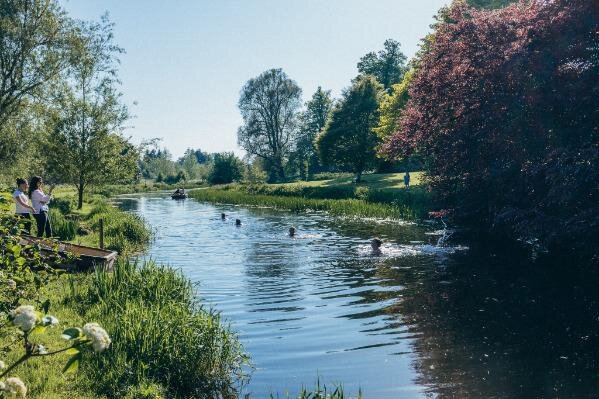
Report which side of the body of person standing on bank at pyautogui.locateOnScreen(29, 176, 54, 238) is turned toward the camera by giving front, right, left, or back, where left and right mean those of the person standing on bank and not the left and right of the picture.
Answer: right

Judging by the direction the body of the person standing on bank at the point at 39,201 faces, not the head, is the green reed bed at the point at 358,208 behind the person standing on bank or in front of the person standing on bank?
in front

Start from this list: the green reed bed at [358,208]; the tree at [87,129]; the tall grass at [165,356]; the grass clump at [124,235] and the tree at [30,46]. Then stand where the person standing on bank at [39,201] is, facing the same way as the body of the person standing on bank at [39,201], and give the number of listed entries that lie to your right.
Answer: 1

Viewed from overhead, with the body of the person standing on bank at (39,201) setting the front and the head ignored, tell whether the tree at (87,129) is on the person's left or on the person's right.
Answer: on the person's left

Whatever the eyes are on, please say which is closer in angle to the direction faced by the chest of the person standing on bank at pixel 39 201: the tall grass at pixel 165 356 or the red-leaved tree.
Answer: the red-leaved tree

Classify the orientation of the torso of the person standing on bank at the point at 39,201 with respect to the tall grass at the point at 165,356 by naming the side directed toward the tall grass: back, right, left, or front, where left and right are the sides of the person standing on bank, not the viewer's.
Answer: right

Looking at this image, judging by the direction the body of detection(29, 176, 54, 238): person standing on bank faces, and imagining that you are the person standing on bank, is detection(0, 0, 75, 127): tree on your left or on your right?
on your left

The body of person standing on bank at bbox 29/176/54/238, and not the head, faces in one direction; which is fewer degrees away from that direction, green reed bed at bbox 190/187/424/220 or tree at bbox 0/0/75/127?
the green reed bed

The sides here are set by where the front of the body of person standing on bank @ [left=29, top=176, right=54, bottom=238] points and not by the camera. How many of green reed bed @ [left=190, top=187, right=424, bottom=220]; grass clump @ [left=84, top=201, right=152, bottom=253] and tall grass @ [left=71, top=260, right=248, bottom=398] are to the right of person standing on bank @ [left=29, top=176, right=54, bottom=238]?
1

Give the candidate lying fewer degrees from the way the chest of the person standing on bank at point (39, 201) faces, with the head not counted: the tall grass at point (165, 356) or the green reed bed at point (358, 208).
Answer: the green reed bed
